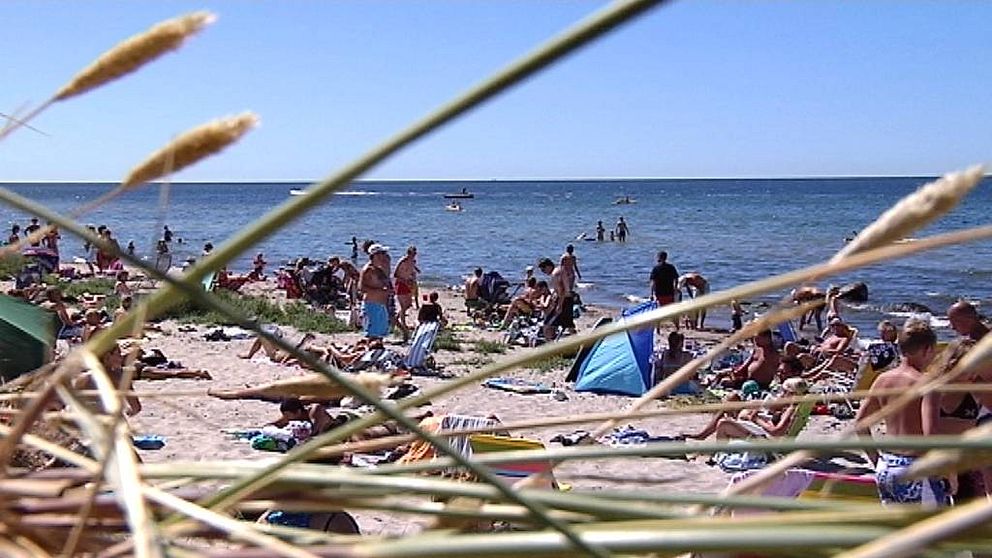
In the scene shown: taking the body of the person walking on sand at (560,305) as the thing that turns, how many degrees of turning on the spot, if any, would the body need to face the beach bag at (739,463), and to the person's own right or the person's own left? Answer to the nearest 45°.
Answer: approximately 90° to the person's own left

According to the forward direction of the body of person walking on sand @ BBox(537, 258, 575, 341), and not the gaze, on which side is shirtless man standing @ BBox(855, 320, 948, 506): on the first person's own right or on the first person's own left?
on the first person's own left

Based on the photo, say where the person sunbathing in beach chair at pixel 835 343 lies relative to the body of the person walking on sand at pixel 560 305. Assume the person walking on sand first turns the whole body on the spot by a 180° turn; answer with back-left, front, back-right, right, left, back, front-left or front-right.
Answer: front-right

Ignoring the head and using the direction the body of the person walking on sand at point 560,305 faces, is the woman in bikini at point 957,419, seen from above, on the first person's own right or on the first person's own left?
on the first person's own left
